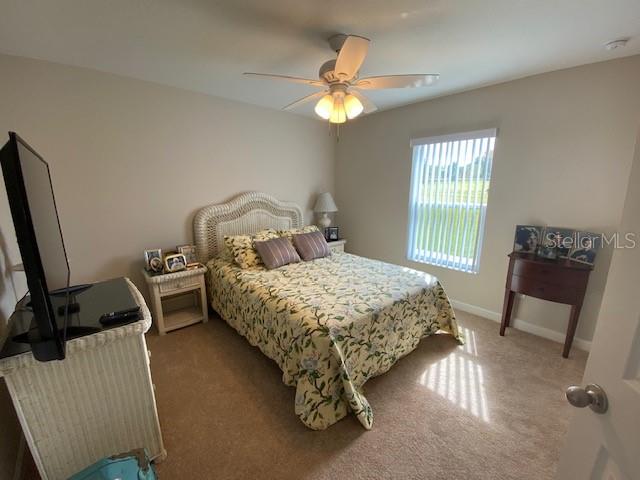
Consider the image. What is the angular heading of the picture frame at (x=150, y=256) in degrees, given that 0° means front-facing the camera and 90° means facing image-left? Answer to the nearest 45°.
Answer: approximately 315°

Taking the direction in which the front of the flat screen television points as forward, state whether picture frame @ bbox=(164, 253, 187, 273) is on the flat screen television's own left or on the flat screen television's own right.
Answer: on the flat screen television's own left

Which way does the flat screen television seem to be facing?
to the viewer's right

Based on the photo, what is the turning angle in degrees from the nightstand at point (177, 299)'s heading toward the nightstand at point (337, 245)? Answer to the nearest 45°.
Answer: approximately 45° to its left

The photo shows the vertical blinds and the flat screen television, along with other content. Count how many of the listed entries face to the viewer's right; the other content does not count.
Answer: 1

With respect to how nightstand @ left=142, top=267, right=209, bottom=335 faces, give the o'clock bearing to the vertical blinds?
The vertical blinds is roughly at 11 o'clock from the nightstand.

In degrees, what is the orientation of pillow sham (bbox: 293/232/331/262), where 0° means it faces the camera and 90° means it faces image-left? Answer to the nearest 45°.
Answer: approximately 315°

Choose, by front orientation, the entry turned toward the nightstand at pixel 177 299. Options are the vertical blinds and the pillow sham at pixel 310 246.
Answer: the vertical blinds

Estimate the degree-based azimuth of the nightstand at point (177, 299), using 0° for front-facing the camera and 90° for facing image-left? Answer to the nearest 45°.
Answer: approximately 315°

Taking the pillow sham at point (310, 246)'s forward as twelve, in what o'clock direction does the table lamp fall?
The table lamp is roughly at 8 o'clock from the pillow sham.
